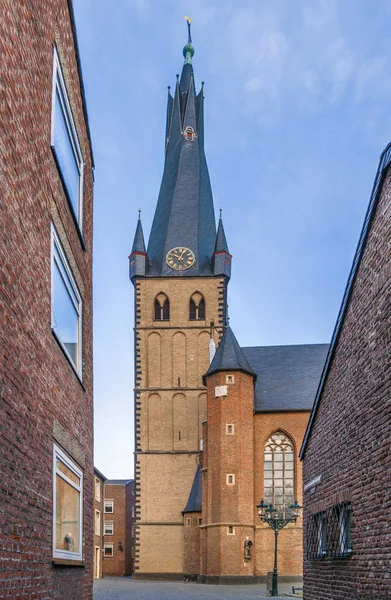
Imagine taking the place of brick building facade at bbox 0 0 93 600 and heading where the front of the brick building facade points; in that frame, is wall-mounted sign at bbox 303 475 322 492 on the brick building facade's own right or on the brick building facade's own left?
on the brick building facade's own left

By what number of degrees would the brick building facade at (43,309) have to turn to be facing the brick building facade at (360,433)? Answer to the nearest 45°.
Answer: approximately 45° to its left

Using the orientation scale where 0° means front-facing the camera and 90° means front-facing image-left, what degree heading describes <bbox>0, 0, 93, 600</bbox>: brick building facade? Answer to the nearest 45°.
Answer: approximately 270°
